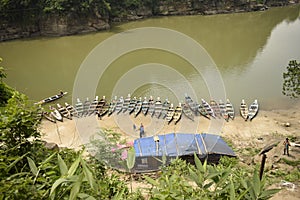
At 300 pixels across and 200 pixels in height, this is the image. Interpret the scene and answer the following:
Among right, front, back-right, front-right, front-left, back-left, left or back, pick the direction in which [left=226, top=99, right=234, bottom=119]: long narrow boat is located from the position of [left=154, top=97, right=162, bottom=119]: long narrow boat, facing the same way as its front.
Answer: left

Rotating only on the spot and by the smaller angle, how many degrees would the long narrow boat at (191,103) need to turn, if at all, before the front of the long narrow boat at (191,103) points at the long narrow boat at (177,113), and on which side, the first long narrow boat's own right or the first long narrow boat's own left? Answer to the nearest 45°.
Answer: approximately 90° to the first long narrow boat's own right

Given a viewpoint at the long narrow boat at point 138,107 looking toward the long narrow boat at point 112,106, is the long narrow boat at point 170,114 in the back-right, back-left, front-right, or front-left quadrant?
back-left

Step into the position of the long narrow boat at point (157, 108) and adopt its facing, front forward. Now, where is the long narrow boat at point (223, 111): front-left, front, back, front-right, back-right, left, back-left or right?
left

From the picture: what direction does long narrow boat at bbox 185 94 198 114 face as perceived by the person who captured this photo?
facing the viewer and to the right of the viewer

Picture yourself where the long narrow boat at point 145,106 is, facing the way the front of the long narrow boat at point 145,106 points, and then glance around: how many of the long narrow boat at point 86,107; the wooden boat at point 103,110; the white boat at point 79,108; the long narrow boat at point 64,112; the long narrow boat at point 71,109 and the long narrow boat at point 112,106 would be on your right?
6

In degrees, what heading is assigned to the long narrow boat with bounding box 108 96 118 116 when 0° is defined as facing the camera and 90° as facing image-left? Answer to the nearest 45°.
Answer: approximately 45°

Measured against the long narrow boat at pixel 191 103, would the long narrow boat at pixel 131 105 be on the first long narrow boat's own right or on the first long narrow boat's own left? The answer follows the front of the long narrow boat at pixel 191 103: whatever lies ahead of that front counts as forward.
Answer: on the first long narrow boat's own right
